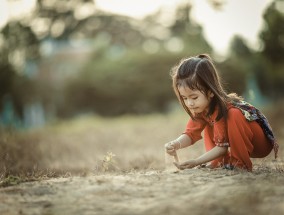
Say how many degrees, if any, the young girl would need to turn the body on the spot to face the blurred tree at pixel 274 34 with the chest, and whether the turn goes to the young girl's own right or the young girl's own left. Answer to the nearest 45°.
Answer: approximately 135° to the young girl's own right

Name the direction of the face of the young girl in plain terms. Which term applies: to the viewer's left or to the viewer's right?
to the viewer's left

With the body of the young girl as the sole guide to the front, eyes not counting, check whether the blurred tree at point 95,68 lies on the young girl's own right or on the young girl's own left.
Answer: on the young girl's own right

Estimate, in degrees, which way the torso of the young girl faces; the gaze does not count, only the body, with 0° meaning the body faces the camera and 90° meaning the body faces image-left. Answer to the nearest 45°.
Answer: approximately 45°
